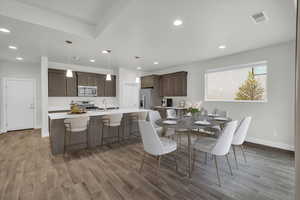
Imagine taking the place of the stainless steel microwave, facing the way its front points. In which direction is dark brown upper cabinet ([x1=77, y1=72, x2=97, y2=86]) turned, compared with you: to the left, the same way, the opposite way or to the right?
the same way

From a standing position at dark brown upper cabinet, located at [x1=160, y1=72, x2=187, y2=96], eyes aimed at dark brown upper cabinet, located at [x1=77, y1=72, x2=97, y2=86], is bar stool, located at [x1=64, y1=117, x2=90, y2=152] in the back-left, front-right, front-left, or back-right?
front-left

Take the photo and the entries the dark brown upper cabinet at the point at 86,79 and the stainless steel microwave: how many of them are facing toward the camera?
2

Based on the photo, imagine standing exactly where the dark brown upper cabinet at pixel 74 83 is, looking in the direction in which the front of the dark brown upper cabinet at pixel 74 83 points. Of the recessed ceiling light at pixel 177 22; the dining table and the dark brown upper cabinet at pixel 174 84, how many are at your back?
0

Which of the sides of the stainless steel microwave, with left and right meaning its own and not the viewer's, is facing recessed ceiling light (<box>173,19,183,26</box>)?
front

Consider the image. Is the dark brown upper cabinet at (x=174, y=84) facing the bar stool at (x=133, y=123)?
yes

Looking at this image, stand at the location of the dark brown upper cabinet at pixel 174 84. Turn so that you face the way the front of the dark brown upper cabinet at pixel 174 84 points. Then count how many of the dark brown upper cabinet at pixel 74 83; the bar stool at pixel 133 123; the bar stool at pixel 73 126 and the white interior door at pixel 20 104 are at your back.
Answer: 0

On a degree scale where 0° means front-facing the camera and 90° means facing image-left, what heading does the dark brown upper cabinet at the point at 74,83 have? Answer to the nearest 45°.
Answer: approximately 315°

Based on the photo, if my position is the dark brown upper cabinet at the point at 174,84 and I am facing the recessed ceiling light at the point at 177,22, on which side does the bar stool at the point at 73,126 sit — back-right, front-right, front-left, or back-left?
front-right

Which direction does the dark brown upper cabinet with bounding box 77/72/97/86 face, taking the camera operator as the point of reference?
facing the viewer

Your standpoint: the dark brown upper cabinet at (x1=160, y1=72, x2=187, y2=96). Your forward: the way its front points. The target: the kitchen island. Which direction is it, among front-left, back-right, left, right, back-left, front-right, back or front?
front

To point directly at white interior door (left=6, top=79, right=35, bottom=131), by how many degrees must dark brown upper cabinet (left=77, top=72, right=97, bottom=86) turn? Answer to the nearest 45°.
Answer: approximately 90° to its right

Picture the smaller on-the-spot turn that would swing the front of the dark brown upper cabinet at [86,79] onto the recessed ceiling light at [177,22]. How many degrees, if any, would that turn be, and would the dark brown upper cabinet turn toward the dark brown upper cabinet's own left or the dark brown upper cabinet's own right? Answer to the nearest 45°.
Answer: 0° — it already faces it
